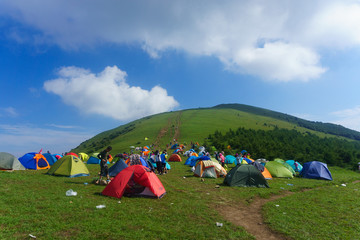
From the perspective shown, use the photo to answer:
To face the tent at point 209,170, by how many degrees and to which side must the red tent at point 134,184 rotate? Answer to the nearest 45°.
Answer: approximately 135° to its left

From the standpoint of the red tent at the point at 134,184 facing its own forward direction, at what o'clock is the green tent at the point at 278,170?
The green tent is roughly at 8 o'clock from the red tent.

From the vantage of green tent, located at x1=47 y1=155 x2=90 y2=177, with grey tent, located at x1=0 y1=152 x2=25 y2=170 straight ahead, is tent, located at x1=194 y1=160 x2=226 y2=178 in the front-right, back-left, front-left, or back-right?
back-right

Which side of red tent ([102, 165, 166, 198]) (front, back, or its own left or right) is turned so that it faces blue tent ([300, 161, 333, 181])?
left

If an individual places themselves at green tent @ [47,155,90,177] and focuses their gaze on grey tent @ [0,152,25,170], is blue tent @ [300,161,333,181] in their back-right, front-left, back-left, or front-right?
back-right

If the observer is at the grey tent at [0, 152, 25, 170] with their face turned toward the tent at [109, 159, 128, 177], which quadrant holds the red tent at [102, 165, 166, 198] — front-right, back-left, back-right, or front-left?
front-right

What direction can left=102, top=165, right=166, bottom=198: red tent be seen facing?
toward the camera

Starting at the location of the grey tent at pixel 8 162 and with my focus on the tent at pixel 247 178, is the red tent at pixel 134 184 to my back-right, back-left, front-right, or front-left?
front-right
